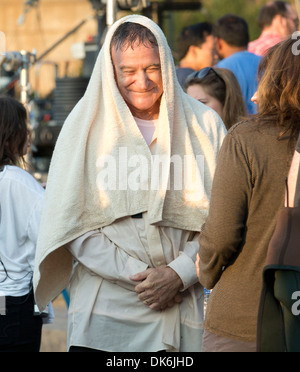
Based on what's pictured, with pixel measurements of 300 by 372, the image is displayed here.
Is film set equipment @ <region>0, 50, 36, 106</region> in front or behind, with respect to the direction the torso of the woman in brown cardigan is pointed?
in front

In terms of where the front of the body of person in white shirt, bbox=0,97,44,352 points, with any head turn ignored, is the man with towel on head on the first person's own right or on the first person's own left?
on the first person's own right

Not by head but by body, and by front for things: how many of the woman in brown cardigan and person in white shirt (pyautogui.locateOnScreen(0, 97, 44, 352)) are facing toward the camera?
0

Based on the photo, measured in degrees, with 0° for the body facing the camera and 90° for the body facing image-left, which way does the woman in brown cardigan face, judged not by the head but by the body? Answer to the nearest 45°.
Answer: approximately 135°

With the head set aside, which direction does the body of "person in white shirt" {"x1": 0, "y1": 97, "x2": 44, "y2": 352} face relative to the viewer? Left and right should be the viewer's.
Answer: facing away from the viewer and to the right of the viewer

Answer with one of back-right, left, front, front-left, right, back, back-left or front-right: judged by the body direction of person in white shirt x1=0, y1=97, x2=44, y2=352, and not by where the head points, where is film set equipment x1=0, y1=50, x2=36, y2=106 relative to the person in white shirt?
front-left

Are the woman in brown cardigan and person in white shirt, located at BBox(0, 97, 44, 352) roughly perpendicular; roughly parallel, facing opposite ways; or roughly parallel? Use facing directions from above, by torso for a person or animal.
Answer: roughly perpendicular

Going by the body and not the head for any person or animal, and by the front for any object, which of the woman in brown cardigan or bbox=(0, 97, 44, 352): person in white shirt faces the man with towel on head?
the woman in brown cardigan

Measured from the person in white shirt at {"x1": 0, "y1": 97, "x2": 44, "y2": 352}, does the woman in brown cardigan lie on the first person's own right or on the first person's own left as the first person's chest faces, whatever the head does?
on the first person's own right

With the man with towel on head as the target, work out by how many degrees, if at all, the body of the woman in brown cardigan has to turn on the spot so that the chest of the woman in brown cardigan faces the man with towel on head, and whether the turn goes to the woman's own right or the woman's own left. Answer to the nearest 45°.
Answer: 0° — they already face them
